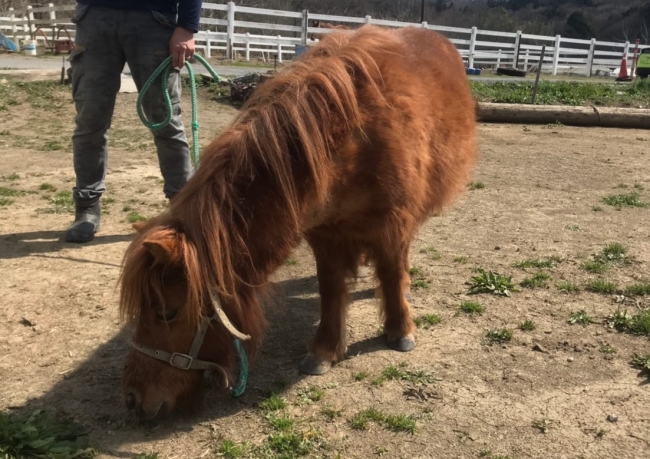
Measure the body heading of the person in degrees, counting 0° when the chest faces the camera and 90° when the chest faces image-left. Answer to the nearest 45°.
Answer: approximately 0°

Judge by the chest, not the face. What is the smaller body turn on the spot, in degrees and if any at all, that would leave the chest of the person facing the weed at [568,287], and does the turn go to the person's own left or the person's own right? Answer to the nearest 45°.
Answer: approximately 45° to the person's own left

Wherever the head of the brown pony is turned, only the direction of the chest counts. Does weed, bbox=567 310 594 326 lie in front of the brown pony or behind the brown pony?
behind

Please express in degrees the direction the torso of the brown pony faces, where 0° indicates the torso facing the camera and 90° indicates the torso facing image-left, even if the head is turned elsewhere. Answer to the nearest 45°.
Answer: approximately 45°

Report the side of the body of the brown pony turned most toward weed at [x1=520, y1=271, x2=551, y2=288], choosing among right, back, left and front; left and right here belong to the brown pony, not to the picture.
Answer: back

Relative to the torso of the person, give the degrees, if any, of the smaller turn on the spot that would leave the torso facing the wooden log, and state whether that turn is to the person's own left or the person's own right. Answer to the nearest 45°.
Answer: approximately 135° to the person's own left

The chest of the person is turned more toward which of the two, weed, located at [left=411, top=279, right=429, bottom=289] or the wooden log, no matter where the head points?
the weed

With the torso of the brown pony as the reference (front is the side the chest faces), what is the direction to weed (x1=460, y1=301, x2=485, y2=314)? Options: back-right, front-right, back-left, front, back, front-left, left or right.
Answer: back

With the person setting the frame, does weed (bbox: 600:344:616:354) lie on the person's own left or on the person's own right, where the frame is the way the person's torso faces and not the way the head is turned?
on the person's own left

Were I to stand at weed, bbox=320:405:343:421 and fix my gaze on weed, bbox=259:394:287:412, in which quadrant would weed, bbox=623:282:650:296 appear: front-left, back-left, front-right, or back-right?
back-right

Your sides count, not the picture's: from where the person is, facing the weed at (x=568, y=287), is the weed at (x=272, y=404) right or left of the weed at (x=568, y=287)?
right
